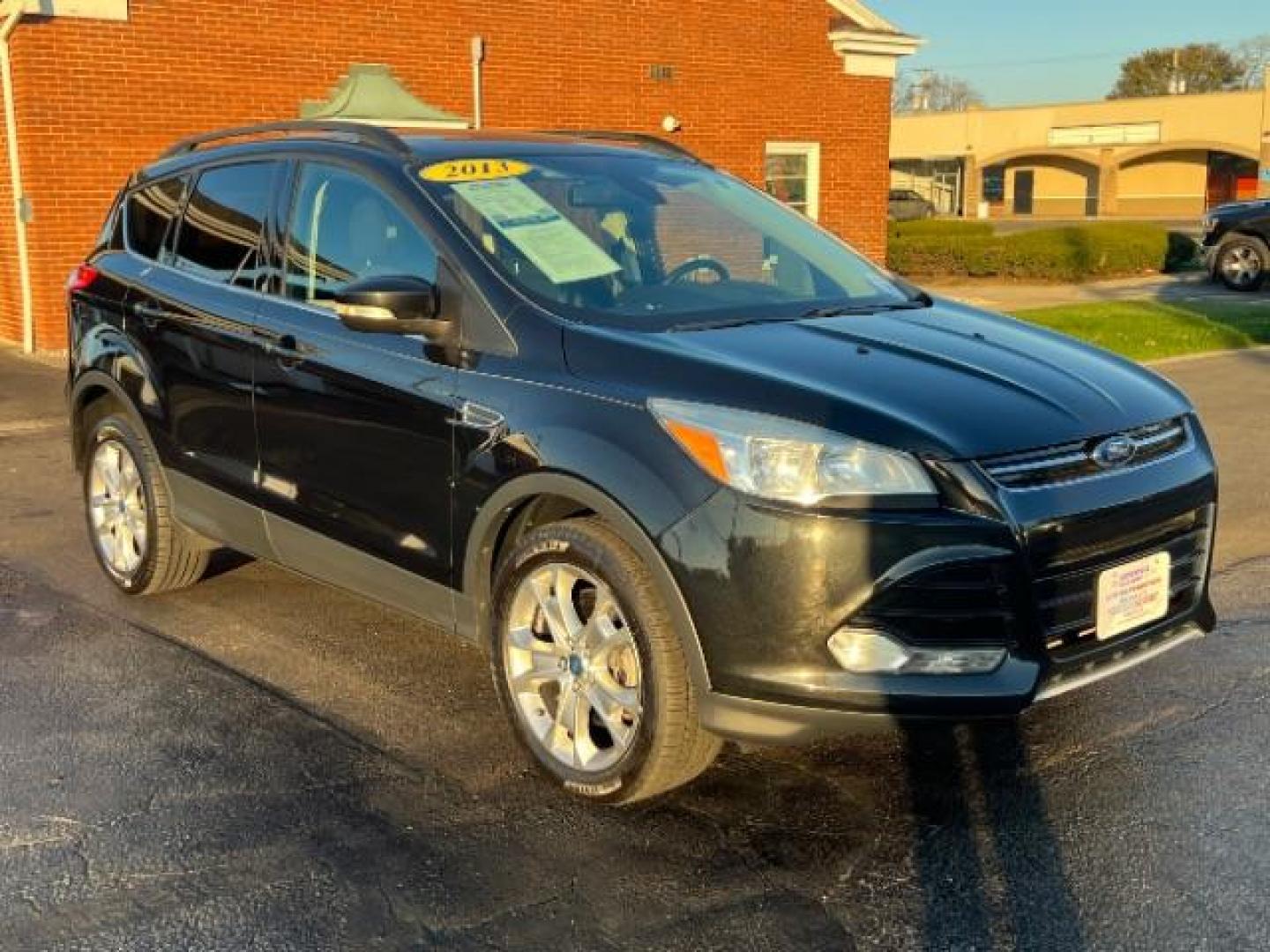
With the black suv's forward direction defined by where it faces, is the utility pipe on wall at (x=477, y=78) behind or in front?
behind

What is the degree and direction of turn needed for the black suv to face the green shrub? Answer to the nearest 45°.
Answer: approximately 135° to its left

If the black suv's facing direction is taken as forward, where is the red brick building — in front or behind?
behind

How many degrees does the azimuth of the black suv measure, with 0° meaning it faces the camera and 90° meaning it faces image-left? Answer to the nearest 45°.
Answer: approximately 315°

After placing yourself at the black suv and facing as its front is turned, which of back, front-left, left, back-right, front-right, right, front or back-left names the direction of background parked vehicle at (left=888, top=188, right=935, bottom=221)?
back-left
